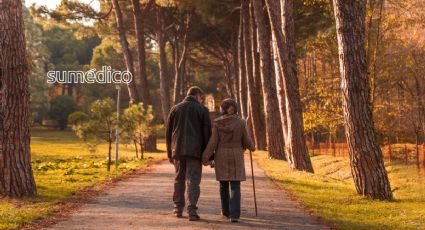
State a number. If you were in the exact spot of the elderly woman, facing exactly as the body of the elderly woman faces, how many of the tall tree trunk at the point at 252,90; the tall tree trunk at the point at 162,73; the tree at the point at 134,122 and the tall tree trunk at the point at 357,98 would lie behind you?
0

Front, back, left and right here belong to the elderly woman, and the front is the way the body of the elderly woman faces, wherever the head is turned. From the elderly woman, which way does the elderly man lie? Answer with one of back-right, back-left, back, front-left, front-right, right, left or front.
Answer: left

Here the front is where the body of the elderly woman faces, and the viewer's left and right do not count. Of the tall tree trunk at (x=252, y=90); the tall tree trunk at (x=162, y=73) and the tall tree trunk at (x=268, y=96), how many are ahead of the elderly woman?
3

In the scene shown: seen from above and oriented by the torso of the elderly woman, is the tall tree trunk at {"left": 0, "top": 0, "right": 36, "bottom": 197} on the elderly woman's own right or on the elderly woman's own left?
on the elderly woman's own left

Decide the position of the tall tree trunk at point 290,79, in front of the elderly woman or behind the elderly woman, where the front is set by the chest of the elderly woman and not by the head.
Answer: in front

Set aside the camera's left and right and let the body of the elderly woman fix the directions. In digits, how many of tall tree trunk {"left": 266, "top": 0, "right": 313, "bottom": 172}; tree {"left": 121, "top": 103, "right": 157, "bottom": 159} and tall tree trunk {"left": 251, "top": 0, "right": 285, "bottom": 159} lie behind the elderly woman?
0

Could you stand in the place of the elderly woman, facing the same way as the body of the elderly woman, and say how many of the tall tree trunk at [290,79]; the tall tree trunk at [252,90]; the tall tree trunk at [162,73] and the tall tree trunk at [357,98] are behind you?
0

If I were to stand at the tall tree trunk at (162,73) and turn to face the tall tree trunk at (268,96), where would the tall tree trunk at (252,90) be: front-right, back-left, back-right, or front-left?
front-left

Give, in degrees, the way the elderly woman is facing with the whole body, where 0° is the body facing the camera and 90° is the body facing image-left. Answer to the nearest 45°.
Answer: approximately 180°

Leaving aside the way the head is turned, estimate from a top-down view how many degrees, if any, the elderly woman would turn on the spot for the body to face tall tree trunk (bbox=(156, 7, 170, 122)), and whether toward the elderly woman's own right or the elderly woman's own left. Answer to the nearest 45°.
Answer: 0° — they already face it

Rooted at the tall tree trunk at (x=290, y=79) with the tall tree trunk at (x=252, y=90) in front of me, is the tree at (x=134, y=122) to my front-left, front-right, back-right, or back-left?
front-left

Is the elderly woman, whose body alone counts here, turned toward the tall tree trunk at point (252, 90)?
yes
